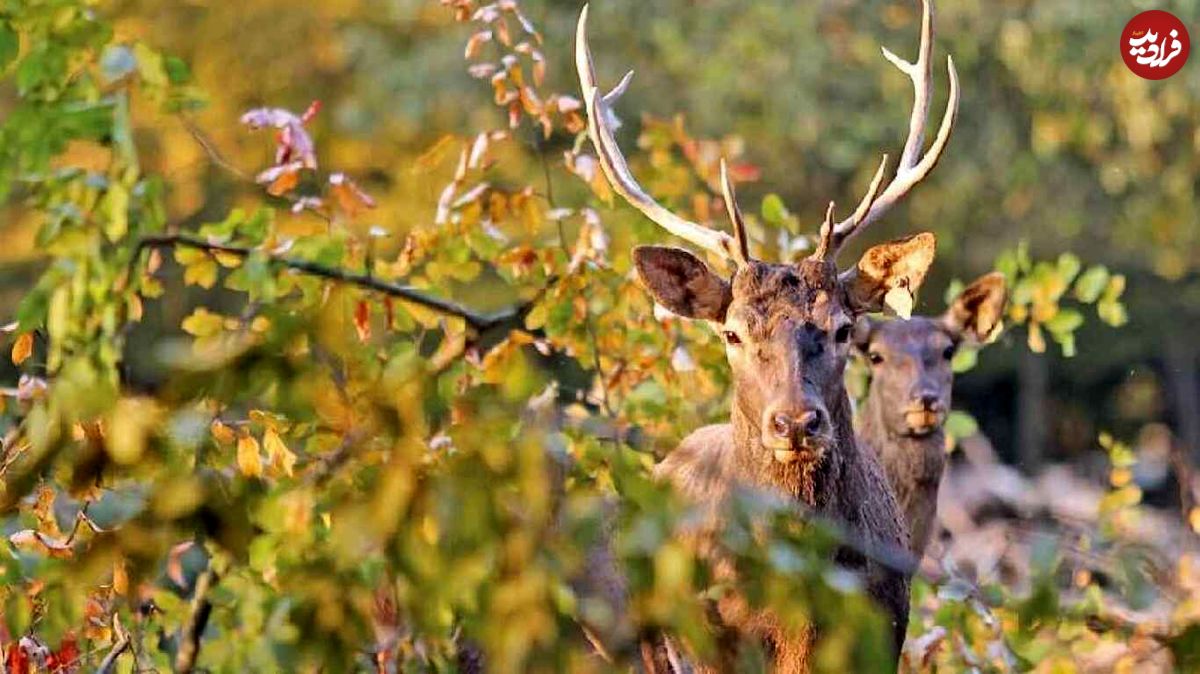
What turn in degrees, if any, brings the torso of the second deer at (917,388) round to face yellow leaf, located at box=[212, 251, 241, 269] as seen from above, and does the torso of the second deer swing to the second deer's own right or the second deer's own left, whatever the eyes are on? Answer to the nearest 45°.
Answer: approximately 45° to the second deer's own right

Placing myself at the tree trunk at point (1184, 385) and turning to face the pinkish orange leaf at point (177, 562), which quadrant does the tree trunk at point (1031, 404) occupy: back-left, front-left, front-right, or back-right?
front-right

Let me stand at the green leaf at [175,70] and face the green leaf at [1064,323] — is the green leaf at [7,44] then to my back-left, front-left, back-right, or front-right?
back-left

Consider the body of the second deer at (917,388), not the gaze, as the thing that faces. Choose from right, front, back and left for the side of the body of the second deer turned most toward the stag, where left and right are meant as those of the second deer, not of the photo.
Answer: front

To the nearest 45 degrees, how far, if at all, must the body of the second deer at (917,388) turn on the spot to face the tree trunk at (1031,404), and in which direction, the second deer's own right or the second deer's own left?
approximately 180°

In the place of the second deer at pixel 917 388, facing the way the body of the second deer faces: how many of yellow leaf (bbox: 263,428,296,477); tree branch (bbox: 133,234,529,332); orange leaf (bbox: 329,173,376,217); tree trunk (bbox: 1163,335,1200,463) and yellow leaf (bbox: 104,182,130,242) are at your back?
1

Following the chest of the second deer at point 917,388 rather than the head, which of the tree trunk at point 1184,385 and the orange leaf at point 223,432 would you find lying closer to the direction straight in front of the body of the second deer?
the orange leaf

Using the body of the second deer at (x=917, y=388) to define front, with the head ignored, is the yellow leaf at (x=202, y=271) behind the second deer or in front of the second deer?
in front

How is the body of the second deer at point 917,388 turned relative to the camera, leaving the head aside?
toward the camera

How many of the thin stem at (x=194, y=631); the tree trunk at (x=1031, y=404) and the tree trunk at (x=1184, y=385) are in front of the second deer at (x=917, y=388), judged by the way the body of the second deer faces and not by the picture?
1

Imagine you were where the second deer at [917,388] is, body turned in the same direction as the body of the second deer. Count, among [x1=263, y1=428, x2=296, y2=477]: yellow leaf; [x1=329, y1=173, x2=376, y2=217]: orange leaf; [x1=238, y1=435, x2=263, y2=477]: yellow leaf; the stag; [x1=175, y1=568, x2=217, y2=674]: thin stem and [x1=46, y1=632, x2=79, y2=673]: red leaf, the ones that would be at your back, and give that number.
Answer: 0

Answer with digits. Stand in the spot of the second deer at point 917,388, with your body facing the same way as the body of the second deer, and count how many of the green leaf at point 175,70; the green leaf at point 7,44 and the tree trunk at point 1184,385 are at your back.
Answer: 1

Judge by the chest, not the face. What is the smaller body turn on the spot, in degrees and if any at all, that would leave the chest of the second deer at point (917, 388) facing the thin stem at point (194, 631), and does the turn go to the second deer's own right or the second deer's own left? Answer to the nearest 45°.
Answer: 0° — it already faces it
